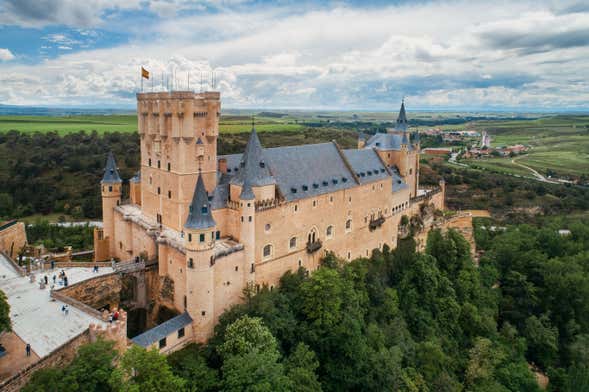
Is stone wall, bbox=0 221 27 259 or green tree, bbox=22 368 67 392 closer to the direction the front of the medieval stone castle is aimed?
the green tree

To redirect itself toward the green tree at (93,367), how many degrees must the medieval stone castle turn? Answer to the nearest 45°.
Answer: approximately 45° to its left

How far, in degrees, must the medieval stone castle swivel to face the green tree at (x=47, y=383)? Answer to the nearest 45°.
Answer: approximately 45° to its left

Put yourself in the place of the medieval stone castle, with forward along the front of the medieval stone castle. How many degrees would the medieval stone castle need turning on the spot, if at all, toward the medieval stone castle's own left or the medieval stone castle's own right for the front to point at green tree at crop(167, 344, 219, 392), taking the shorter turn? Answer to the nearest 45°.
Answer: approximately 45° to the medieval stone castle's own left

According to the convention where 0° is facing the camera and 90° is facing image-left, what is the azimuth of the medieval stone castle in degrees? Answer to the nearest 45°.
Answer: approximately 45°

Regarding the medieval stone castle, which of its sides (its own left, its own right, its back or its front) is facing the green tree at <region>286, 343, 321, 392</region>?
left
